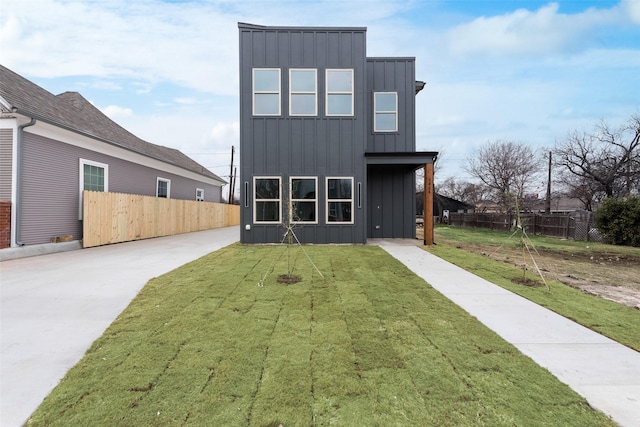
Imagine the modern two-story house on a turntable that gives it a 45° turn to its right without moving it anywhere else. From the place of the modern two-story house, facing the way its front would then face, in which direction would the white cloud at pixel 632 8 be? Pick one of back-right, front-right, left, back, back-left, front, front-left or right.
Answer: back-left

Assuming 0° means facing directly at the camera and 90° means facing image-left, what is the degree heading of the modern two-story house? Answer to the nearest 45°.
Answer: approximately 0°

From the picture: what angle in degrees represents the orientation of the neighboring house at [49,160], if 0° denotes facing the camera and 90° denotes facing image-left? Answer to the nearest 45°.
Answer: approximately 45°

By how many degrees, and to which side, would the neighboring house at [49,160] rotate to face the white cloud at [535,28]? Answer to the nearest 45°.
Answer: approximately 90° to its left

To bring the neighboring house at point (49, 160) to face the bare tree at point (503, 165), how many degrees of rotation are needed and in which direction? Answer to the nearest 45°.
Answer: approximately 135° to its left

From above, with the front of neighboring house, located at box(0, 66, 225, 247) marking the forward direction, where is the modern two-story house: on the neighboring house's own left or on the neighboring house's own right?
on the neighboring house's own left

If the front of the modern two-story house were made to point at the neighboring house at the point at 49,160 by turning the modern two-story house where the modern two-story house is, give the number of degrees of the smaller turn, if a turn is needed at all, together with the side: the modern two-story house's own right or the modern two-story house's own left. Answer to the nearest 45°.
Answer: approximately 90° to the modern two-story house's own right

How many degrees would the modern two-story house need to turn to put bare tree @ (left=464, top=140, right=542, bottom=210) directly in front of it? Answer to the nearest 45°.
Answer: approximately 135° to its left

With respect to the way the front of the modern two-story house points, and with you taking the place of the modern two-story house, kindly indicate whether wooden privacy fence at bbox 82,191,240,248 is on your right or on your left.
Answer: on your right

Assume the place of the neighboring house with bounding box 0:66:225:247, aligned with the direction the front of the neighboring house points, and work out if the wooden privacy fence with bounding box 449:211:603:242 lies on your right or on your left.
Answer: on your left
